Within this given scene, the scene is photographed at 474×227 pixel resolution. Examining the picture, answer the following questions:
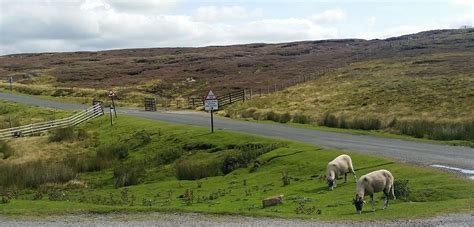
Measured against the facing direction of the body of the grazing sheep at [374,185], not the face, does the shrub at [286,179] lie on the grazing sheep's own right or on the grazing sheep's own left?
on the grazing sheep's own right

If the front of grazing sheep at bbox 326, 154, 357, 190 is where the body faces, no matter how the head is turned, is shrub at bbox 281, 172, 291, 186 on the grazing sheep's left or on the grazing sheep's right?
on the grazing sheep's right

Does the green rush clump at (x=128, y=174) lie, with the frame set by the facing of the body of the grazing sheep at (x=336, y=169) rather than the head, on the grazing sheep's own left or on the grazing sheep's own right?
on the grazing sheep's own right

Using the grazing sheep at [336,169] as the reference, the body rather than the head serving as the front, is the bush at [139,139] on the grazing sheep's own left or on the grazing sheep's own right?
on the grazing sheep's own right

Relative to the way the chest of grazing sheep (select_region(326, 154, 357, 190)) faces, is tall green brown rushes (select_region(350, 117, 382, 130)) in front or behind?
behind

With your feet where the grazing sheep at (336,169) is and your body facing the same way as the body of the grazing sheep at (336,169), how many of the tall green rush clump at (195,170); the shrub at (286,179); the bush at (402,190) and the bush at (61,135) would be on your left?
1

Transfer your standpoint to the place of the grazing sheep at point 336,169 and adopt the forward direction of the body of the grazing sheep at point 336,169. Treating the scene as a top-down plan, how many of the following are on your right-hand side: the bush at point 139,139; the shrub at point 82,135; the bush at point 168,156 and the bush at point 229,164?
4

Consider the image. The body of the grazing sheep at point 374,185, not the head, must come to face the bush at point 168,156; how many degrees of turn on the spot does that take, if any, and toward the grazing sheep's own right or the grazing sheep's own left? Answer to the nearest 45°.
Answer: approximately 90° to the grazing sheep's own right

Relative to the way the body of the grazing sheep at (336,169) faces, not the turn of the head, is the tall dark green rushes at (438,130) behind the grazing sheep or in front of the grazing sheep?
behind

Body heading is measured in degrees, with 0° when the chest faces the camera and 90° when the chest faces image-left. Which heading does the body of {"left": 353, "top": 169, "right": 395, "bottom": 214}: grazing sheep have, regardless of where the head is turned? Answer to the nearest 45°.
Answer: approximately 45°

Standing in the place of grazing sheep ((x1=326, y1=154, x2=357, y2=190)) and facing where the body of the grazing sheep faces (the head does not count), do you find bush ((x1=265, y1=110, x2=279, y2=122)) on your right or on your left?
on your right

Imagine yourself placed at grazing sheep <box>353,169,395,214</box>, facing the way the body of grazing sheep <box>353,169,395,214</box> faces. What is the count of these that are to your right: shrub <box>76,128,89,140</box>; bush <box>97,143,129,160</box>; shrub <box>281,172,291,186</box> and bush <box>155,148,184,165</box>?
4

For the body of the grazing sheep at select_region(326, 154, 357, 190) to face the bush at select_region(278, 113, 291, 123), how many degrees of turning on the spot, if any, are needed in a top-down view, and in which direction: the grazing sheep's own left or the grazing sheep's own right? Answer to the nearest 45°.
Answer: approximately 135° to the grazing sheep's own right

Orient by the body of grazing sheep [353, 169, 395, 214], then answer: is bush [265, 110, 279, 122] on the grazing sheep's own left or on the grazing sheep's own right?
on the grazing sheep's own right

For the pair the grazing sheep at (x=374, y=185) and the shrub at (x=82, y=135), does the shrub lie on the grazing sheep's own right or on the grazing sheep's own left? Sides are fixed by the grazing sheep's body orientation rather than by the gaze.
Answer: on the grazing sheep's own right

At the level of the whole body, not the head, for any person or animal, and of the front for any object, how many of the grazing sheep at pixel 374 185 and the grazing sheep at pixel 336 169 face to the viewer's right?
0
